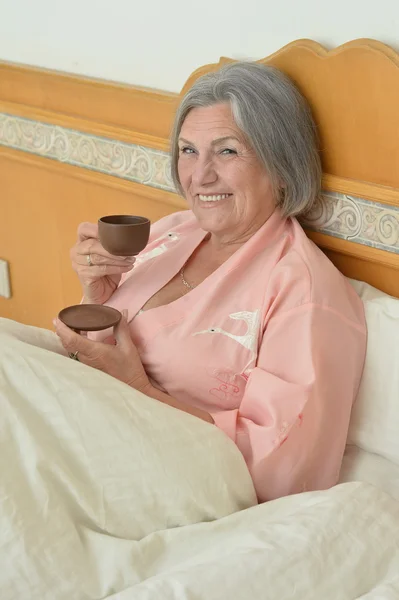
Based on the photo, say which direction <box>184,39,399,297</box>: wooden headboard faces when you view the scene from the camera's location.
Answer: facing the viewer and to the left of the viewer

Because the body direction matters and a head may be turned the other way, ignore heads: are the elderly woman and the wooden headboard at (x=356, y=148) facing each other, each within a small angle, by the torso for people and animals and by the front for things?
no

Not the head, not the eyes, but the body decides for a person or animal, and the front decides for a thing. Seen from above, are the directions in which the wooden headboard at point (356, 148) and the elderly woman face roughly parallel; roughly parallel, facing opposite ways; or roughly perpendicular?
roughly parallel

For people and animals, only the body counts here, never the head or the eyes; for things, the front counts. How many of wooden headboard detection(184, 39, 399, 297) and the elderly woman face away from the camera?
0

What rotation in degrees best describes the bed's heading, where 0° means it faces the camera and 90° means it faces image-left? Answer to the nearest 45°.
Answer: approximately 45°
